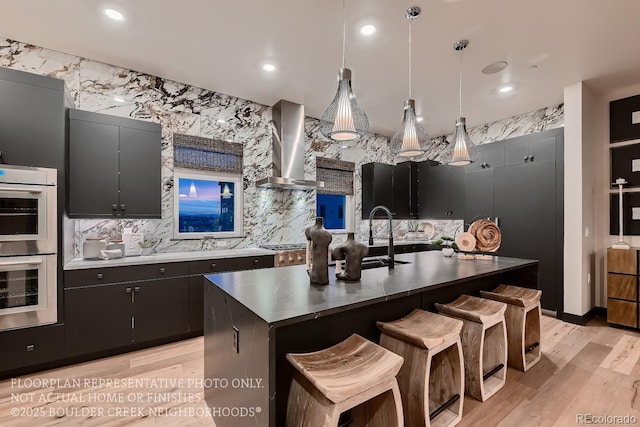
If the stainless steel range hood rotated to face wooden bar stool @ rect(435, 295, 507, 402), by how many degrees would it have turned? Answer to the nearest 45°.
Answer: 0° — it already faces it

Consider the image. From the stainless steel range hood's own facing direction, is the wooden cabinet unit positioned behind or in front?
in front

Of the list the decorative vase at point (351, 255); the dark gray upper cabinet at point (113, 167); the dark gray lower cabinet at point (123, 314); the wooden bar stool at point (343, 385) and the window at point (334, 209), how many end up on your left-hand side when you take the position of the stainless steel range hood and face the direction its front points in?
1

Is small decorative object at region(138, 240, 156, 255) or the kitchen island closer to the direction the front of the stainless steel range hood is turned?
the kitchen island

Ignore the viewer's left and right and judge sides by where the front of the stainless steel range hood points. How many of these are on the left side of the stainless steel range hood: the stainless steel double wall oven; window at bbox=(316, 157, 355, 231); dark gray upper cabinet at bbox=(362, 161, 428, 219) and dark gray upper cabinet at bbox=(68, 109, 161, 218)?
2

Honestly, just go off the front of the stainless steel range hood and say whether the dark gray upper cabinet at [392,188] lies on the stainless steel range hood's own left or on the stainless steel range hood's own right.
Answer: on the stainless steel range hood's own left

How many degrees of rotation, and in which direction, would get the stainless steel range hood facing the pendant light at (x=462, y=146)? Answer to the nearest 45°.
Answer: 0° — it already faces it

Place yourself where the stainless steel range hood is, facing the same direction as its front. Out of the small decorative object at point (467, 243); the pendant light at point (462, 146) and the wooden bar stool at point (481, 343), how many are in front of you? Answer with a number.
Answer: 3

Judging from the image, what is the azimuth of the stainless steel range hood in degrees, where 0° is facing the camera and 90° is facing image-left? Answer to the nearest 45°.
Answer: approximately 315°

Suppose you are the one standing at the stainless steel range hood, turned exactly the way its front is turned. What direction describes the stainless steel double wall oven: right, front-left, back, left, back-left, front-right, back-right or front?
right

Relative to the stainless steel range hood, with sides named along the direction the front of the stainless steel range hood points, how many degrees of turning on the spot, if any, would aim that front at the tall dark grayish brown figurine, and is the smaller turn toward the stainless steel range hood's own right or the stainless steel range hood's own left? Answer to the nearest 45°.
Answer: approximately 45° to the stainless steel range hood's own right

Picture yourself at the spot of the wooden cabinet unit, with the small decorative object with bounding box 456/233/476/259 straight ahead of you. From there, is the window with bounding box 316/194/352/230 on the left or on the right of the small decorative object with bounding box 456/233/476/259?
right

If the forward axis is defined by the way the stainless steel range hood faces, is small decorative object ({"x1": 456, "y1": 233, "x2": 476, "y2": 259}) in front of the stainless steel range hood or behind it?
in front

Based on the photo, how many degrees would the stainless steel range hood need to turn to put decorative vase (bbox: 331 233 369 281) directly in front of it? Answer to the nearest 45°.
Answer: approximately 45° to its right

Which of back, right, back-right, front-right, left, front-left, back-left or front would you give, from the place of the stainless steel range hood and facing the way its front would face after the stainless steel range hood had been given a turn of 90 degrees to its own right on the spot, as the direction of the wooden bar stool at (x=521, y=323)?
left

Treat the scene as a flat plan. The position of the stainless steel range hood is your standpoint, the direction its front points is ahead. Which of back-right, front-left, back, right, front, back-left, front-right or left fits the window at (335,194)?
left

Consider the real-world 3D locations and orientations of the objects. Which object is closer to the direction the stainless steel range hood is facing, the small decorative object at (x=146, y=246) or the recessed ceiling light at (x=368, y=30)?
the recessed ceiling light
